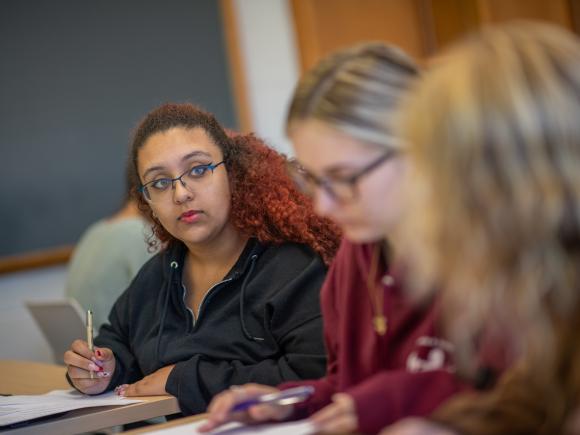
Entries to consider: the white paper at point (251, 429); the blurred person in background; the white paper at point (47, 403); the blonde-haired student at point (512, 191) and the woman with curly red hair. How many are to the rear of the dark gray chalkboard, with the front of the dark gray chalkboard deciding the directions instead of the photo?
0

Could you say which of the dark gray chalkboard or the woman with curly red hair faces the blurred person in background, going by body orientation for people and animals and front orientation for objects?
the dark gray chalkboard

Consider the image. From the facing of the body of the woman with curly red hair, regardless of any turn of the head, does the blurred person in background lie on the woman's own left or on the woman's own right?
on the woman's own right

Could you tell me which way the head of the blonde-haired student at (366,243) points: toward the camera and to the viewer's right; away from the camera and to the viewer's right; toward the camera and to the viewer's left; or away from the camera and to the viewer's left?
toward the camera and to the viewer's left

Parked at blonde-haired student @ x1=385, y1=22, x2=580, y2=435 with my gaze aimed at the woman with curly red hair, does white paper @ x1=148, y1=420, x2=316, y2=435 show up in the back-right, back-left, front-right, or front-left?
front-left

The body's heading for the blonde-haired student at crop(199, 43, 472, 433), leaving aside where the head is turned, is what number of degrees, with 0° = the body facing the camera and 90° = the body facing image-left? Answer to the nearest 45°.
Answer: approximately 45°

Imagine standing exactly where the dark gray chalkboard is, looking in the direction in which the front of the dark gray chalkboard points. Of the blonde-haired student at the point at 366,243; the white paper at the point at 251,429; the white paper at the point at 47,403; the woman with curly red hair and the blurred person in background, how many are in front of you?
5

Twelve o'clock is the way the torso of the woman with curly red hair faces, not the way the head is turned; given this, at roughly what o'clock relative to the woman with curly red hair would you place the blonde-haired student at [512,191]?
The blonde-haired student is roughly at 10 o'clock from the woman with curly red hair.

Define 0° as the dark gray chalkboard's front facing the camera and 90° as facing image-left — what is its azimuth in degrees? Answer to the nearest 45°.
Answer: approximately 0°

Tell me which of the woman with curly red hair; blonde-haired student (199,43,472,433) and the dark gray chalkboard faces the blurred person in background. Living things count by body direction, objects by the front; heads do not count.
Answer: the dark gray chalkboard

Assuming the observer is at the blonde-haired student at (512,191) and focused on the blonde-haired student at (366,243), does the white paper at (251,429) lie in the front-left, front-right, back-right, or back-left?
front-left

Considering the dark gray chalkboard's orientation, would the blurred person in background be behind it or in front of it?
in front

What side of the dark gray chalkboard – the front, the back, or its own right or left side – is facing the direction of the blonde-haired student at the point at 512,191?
front

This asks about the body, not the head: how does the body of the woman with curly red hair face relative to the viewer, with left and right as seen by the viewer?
facing the viewer and to the left of the viewer

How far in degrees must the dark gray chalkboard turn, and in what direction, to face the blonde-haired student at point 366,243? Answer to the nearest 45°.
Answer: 0° — it already faces them

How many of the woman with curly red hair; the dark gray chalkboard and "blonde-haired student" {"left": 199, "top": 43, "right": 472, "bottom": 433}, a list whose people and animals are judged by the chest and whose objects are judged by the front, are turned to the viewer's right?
0

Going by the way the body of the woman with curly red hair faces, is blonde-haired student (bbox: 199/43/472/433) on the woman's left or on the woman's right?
on the woman's left

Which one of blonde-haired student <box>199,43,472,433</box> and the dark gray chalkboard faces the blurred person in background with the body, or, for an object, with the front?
the dark gray chalkboard

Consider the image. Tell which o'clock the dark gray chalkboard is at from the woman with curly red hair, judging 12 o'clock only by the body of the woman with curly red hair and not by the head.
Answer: The dark gray chalkboard is roughly at 4 o'clock from the woman with curly red hair.
